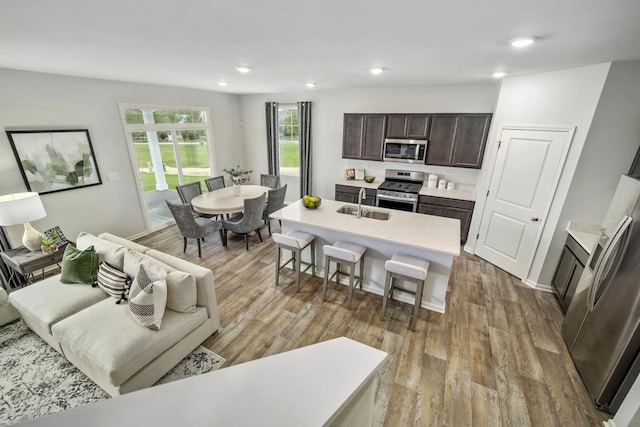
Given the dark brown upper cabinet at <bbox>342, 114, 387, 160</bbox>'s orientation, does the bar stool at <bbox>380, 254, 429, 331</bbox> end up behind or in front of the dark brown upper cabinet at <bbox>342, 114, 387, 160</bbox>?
in front

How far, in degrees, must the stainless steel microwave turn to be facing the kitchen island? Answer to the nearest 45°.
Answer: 0° — it already faces it

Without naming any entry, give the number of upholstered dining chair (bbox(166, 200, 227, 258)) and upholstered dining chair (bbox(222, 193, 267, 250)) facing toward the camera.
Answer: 0

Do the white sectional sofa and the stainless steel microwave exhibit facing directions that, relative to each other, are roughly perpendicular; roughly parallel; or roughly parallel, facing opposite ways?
roughly parallel

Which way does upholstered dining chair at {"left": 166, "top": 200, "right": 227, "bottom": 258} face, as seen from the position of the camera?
facing away from the viewer and to the right of the viewer

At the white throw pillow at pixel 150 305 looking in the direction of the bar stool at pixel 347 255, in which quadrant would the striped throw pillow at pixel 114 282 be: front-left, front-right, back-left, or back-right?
back-left

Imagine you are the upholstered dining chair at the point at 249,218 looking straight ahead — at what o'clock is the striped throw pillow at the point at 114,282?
The striped throw pillow is roughly at 9 o'clock from the upholstered dining chair.

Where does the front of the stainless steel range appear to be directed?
toward the camera

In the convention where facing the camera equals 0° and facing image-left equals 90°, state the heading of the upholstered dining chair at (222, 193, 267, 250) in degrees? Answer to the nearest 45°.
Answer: approximately 135°

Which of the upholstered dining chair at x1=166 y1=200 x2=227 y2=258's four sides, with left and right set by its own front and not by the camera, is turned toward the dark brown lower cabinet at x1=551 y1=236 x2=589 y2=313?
right

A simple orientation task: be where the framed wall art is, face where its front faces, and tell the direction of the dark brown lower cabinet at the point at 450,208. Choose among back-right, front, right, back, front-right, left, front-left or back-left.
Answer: front

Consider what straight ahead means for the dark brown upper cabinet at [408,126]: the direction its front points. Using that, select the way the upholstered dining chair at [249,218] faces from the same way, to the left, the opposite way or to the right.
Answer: to the right

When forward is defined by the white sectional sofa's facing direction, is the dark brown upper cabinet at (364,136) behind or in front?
behind

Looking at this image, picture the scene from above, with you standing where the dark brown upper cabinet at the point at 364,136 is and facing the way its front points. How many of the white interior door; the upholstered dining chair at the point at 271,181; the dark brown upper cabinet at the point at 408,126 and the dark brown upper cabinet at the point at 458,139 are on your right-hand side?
1

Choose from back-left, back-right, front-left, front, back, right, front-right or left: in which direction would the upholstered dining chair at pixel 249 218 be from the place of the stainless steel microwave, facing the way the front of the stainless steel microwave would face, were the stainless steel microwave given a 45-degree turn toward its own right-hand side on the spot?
front

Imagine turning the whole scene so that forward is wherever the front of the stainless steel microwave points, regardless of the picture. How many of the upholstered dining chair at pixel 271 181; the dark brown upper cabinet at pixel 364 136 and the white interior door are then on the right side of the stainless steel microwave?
2

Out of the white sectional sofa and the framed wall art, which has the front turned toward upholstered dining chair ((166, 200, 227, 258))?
the framed wall art
